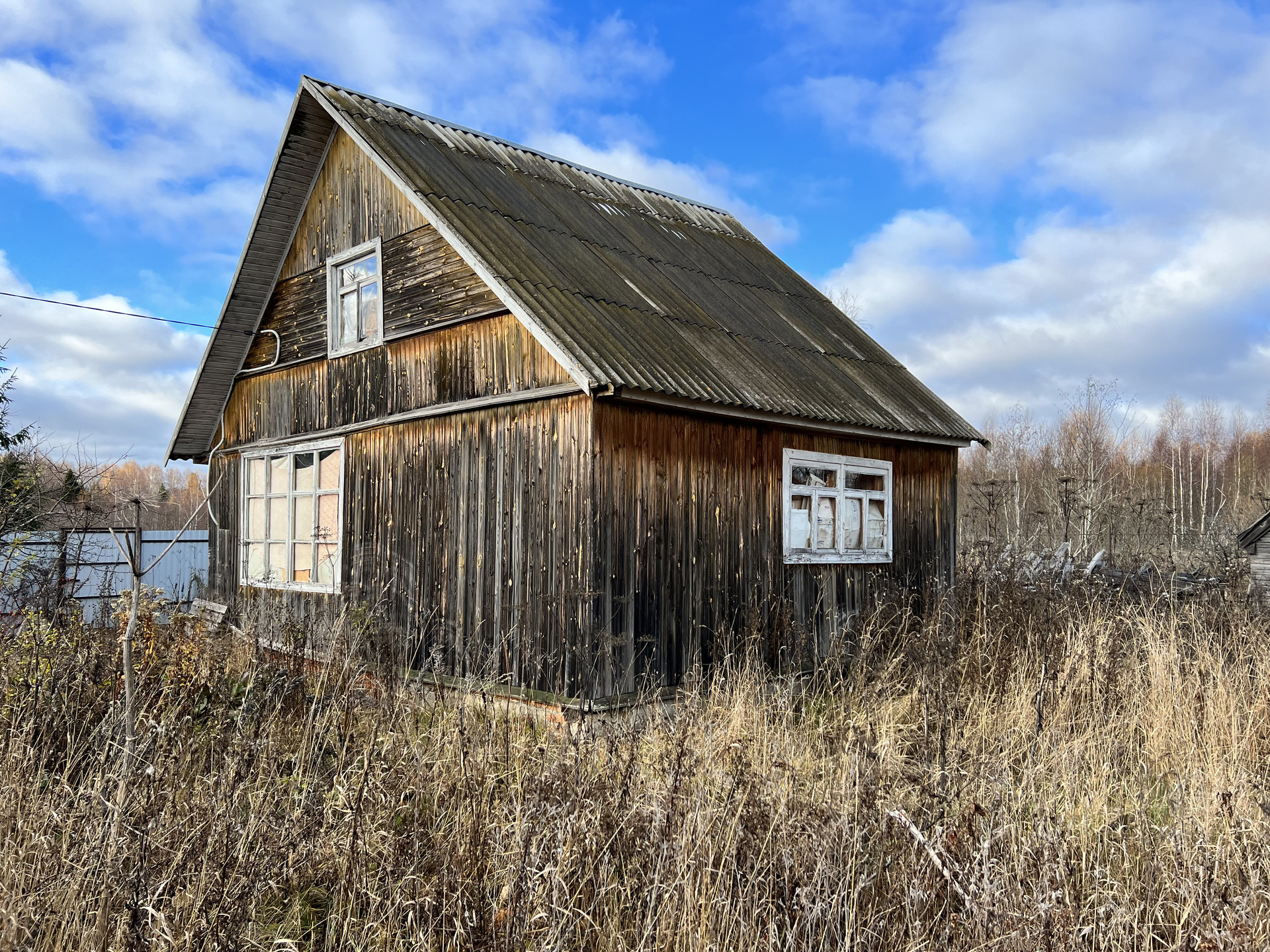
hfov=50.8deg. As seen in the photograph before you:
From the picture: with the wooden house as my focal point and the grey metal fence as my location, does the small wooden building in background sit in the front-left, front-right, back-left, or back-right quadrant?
front-left

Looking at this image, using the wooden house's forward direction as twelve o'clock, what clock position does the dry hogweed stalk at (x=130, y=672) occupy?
The dry hogweed stalk is roughly at 11 o'clock from the wooden house.

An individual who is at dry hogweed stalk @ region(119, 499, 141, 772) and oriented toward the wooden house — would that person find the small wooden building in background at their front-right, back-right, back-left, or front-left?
front-right

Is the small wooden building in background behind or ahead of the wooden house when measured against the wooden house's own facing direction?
behind

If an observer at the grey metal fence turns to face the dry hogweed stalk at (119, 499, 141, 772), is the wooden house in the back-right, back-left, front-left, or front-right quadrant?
front-left

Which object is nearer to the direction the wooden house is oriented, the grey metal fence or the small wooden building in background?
the grey metal fence

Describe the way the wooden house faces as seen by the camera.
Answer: facing the viewer and to the left of the viewer

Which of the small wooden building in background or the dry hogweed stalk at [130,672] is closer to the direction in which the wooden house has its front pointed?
the dry hogweed stalk
